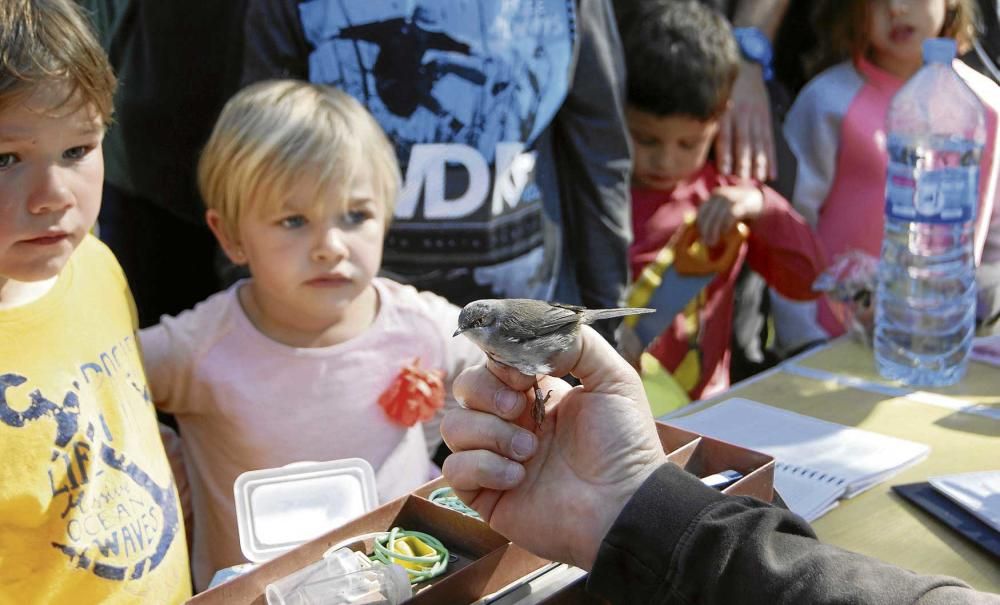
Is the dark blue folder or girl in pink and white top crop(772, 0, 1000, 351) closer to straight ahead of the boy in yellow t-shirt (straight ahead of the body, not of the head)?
the dark blue folder

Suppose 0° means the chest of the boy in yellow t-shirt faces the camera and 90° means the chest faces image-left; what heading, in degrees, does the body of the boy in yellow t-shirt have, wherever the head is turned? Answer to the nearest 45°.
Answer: approximately 315°

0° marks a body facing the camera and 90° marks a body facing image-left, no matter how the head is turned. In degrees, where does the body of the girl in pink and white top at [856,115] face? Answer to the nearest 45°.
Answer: approximately 0°

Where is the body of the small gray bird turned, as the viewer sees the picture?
to the viewer's left

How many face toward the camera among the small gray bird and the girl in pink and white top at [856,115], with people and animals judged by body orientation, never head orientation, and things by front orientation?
1

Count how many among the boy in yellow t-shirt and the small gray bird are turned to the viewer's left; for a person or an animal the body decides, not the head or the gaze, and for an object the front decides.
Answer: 1

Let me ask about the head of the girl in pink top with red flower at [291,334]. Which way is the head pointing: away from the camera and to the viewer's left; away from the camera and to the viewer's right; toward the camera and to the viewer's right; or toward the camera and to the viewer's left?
toward the camera and to the viewer's right

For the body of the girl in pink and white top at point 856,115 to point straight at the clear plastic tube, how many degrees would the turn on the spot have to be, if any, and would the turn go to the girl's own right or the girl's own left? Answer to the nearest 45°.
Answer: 0° — they already face it

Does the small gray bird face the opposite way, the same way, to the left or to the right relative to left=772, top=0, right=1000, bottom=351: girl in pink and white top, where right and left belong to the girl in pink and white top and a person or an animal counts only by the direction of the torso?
to the right

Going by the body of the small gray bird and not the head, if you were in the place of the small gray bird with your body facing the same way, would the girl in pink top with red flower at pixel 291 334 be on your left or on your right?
on your right
